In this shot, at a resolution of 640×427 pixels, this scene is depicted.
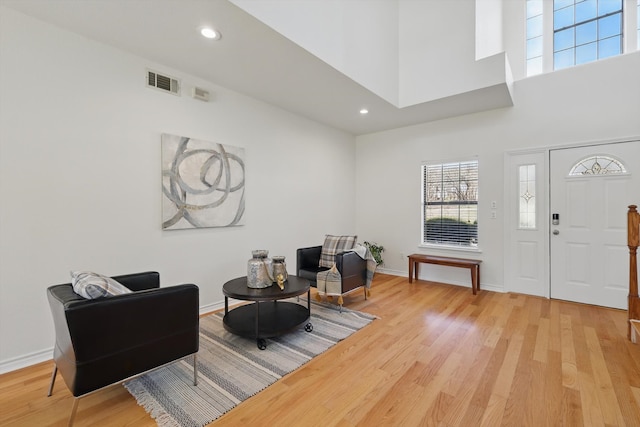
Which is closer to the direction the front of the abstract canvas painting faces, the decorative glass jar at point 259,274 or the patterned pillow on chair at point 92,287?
the decorative glass jar

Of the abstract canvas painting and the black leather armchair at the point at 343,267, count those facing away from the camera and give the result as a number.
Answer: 0

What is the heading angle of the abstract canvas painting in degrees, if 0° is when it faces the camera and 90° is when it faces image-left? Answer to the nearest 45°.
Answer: approximately 315°

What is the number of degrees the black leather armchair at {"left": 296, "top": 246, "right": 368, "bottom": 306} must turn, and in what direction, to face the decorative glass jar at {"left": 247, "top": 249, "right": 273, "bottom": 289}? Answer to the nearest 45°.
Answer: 0° — it already faces it

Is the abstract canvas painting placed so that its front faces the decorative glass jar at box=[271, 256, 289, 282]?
yes

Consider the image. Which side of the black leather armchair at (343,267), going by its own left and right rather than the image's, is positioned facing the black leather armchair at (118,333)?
front

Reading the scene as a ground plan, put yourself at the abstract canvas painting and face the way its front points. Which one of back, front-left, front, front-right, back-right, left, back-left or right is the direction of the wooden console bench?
front-left

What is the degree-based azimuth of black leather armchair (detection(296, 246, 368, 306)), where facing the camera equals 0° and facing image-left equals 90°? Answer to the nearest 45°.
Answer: approximately 45°

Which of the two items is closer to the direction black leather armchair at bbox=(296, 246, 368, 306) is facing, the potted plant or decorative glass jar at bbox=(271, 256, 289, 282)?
the decorative glass jar
